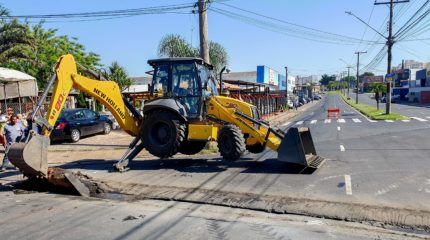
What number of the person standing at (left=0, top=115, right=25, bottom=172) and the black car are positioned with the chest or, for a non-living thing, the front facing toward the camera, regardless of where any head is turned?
1

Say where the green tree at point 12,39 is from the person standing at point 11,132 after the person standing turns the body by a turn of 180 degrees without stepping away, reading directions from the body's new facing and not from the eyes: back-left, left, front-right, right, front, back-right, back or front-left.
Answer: front

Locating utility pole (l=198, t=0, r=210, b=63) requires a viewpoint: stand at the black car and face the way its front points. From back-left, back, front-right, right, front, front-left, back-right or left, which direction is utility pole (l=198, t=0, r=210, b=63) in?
right

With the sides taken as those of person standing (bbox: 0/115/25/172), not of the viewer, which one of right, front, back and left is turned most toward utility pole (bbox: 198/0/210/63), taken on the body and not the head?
left

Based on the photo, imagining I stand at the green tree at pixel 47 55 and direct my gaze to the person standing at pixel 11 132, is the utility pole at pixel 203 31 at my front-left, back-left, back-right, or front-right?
front-left

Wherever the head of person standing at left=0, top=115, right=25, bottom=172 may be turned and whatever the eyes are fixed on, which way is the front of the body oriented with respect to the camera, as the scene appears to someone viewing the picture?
toward the camera

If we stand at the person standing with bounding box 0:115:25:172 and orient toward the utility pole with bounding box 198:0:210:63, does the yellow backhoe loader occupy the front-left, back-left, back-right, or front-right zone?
front-right

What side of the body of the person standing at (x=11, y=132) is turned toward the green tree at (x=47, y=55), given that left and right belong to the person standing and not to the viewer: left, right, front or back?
back
